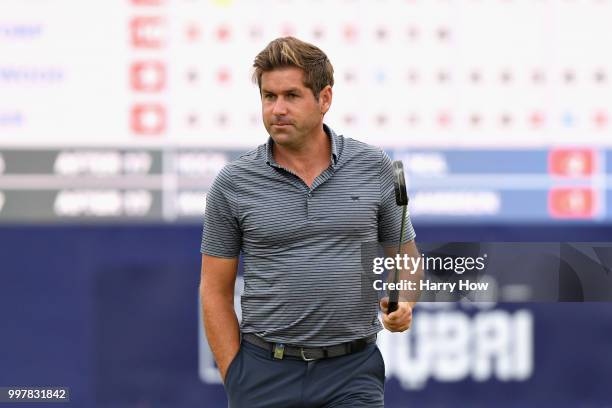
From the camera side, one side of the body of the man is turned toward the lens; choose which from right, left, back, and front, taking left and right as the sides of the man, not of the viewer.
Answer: front
